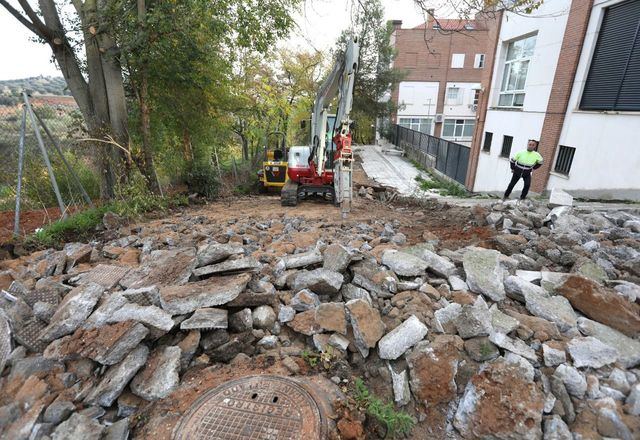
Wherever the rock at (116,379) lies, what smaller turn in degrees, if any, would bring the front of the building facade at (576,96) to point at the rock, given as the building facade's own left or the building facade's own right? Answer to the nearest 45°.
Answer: approximately 45° to the building facade's own left

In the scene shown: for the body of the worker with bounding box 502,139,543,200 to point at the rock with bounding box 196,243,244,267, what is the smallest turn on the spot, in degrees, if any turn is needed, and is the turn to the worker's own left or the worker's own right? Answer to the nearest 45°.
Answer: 0° — they already face it

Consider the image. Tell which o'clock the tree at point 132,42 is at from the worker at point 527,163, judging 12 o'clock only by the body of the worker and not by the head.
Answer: The tree is roughly at 2 o'clock from the worker.

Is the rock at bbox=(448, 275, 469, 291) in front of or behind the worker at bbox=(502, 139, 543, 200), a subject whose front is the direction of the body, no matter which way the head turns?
in front

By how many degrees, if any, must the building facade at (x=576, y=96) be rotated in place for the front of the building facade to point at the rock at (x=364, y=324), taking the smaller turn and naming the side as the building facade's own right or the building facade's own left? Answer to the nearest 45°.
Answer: approximately 45° to the building facade's own left

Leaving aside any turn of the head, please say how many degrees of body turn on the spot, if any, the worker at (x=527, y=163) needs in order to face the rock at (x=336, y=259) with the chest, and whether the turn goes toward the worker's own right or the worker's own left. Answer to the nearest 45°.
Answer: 0° — they already face it

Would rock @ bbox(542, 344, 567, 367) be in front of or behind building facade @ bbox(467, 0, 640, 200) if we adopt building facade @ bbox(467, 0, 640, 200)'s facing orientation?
in front

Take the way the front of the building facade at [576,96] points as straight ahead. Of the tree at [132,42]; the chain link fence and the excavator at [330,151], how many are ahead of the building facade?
3

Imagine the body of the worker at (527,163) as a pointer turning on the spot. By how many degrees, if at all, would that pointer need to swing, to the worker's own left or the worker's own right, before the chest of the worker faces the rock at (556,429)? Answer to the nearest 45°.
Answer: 0° — they already face it

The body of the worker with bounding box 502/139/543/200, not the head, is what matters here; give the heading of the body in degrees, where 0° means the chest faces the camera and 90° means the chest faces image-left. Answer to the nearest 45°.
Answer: approximately 0°

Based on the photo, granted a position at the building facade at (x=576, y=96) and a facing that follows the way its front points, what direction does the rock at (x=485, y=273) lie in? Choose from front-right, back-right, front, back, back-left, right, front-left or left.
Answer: front-left
